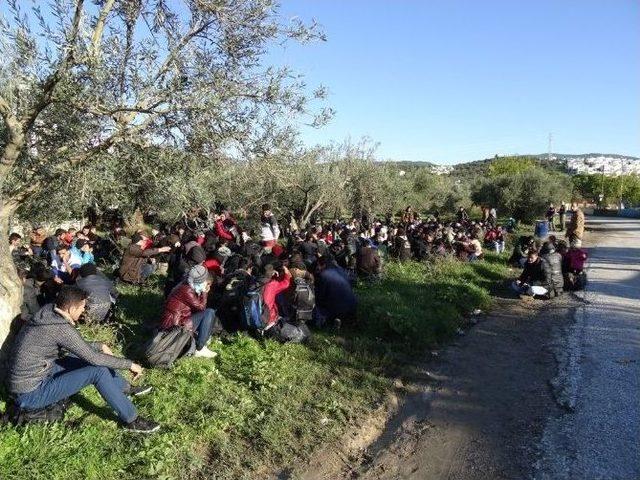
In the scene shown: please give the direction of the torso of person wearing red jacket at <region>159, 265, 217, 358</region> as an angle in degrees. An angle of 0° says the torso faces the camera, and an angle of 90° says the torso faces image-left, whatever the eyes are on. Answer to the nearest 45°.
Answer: approximately 270°

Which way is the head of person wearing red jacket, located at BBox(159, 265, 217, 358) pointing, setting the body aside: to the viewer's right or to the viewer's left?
to the viewer's right

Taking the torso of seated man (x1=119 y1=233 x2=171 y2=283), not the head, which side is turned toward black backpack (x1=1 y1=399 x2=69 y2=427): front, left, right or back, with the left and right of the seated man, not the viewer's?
right

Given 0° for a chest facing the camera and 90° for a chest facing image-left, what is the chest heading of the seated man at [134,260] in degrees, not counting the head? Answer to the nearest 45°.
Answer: approximately 270°

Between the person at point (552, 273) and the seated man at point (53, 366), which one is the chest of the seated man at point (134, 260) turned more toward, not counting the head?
the person

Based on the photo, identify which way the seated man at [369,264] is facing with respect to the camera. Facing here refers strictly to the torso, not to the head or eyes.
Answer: away from the camera

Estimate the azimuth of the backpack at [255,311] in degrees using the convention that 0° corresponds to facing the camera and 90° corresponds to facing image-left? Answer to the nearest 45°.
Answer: approximately 0°

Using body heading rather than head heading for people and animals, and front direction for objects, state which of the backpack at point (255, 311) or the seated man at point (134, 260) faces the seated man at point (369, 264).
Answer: the seated man at point (134, 260)

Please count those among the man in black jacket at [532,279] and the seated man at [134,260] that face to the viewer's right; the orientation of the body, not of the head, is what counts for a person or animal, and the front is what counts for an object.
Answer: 1

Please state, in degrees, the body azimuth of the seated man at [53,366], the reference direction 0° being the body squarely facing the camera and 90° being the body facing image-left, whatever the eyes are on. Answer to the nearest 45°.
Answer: approximately 270°
